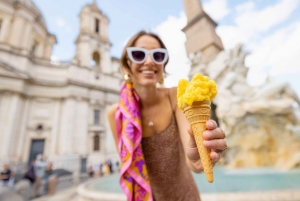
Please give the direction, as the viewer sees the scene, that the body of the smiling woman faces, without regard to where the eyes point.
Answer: toward the camera

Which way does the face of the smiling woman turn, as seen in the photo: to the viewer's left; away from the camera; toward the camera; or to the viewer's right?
toward the camera

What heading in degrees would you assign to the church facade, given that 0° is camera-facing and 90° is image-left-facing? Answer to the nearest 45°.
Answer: approximately 315°

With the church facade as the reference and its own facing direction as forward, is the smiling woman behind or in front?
in front

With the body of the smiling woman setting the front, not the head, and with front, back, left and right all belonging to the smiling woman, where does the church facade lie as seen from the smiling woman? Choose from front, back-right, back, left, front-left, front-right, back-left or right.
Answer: back-right

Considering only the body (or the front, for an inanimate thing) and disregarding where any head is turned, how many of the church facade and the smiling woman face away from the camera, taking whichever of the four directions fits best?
0

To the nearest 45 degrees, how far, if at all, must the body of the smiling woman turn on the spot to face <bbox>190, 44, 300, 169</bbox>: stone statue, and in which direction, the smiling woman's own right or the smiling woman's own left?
approximately 135° to the smiling woman's own left
